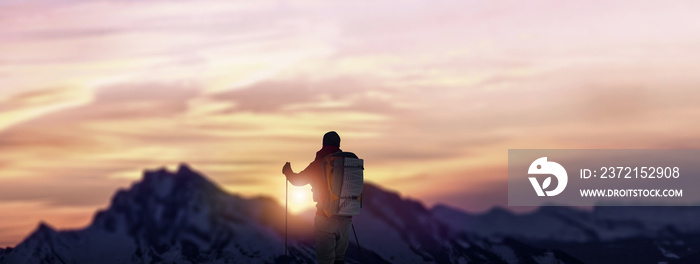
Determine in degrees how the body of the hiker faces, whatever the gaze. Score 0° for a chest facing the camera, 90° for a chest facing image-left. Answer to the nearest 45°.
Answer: approximately 135°
